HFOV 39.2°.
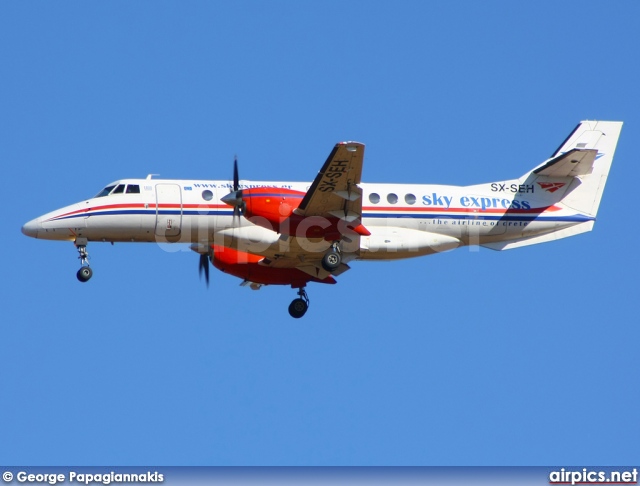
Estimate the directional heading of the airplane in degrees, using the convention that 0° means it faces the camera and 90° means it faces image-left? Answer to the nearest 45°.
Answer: approximately 90°
